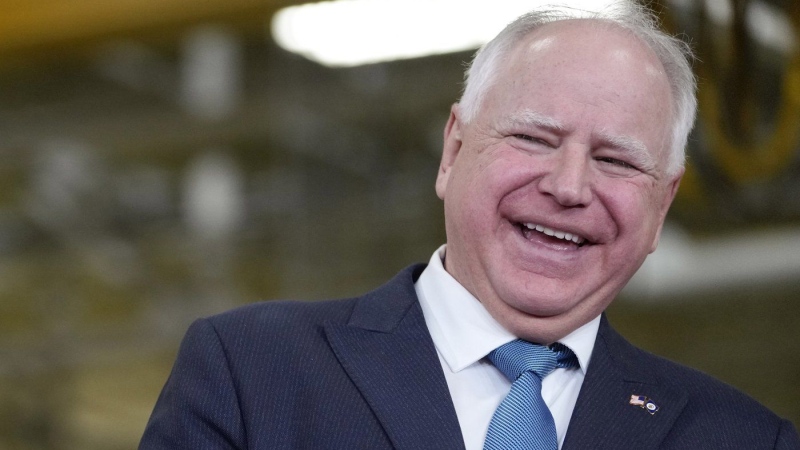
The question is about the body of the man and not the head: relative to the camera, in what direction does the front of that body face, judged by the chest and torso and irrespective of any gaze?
toward the camera

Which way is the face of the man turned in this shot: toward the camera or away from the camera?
toward the camera
